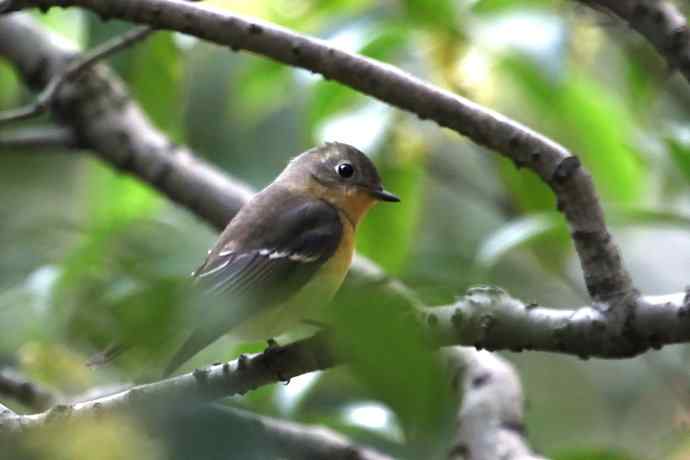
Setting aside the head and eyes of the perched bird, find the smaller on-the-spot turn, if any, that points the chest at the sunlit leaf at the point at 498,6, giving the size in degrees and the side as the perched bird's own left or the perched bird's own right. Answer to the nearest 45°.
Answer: approximately 45° to the perched bird's own left

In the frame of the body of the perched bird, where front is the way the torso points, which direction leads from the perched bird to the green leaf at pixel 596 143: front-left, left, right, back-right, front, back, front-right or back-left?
front-left

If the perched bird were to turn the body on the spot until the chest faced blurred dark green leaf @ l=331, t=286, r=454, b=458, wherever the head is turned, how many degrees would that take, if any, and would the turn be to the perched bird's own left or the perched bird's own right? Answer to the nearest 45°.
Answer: approximately 90° to the perched bird's own right

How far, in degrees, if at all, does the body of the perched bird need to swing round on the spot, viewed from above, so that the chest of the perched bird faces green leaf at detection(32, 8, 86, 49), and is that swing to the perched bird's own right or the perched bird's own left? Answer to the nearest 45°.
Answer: approximately 135° to the perched bird's own left

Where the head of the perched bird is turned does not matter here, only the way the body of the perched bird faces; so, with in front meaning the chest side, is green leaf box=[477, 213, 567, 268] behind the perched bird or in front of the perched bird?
in front

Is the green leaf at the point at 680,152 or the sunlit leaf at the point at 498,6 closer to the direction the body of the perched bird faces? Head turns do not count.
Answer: the green leaf

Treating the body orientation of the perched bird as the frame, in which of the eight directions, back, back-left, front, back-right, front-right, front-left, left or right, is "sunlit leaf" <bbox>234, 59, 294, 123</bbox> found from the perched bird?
left

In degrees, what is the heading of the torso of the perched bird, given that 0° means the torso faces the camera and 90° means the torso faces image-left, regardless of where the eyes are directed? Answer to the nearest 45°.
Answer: approximately 270°

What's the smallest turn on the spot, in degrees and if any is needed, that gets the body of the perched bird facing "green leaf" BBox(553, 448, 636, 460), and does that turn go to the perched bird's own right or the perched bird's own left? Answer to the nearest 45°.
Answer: approximately 45° to the perched bird's own right

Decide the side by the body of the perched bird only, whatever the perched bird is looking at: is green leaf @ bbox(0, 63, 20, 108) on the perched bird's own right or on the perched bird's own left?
on the perched bird's own left
